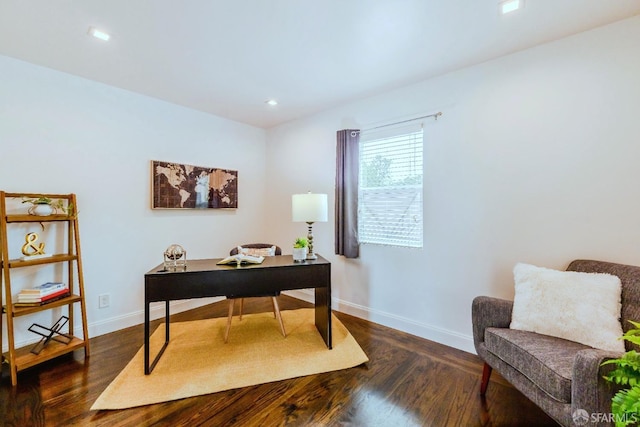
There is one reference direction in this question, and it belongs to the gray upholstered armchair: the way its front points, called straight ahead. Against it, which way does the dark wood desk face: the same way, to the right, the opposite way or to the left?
to the right

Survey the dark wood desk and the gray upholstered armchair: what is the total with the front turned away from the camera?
1

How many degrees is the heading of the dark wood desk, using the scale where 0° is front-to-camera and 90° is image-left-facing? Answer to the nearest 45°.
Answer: approximately 180°

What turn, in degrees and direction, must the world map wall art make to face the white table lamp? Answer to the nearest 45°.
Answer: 0° — it already faces it

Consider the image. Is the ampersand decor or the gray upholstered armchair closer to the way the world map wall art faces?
the gray upholstered armchair

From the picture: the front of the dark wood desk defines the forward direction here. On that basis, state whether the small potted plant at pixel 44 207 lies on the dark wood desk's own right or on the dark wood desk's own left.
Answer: on the dark wood desk's own left

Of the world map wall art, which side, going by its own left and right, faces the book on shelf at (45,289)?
right

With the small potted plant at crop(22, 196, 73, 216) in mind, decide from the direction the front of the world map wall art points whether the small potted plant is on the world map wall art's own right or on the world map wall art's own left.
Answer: on the world map wall art's own right

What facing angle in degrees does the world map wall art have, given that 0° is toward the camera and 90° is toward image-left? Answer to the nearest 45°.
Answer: approximately 315°

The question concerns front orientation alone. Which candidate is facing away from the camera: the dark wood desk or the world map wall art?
the dark wood desk
